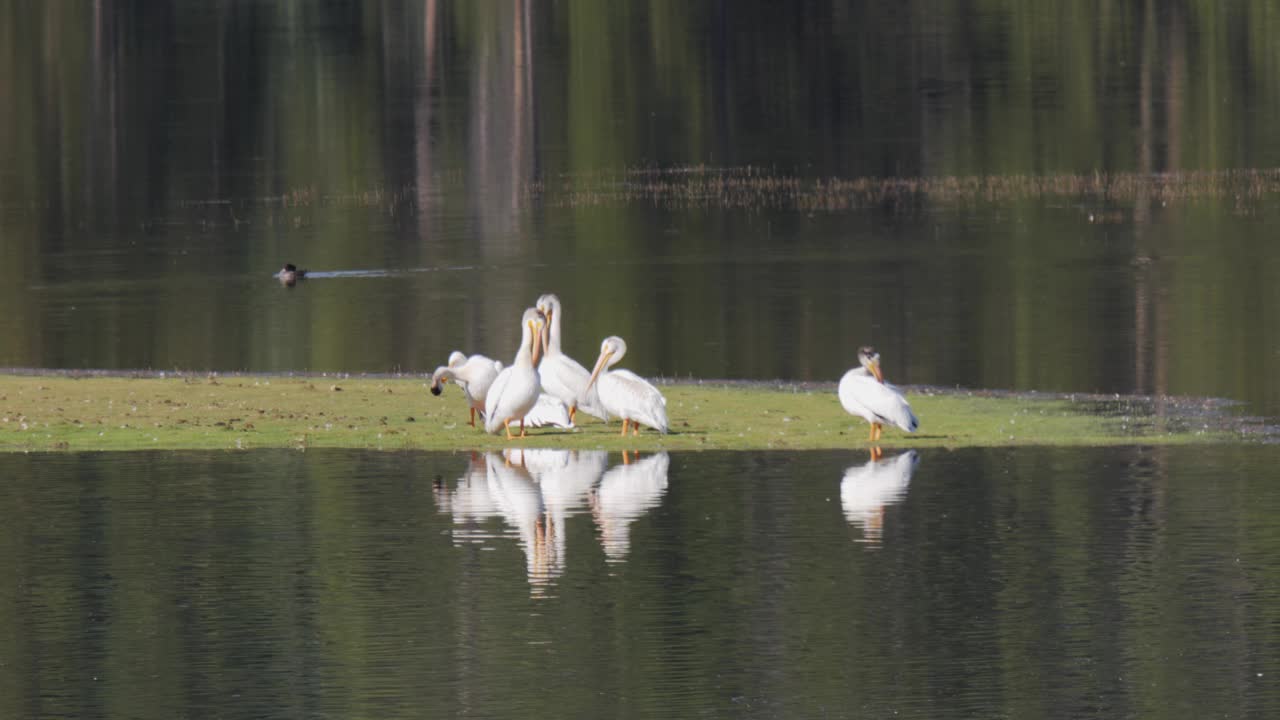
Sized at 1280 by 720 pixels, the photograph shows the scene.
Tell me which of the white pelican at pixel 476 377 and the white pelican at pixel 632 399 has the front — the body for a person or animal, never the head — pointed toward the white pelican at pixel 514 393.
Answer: the white pelican at pixel 632 399

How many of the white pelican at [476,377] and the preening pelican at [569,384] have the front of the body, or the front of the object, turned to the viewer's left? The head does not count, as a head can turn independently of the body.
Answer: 2

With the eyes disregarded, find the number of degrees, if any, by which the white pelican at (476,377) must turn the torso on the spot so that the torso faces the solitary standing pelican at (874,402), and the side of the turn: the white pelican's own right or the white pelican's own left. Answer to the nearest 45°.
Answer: approximately 135° to the white pelican's own left

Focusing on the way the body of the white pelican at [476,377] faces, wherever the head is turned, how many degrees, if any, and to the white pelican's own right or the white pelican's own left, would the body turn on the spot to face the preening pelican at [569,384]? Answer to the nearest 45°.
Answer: approximately 180°

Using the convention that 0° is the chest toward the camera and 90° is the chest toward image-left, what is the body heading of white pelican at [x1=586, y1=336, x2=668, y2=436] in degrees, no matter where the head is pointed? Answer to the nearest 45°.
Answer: approximately 90°

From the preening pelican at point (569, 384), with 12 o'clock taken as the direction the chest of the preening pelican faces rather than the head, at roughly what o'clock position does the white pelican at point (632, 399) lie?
The white pelican is roughly at 8 o'clock from the preening pelican.

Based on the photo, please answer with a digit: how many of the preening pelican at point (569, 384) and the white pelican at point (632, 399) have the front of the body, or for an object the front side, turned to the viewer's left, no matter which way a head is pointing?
2

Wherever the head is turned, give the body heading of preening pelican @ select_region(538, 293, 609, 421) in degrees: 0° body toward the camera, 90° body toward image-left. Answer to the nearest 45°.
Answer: approximately 90°

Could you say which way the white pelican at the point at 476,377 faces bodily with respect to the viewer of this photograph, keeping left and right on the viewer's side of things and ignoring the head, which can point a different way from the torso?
facing to the left of the viewer

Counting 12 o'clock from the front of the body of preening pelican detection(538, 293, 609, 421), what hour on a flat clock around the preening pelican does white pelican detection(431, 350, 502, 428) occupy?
The white pelican is roughly at 12 o'clock from the preening pelican.
